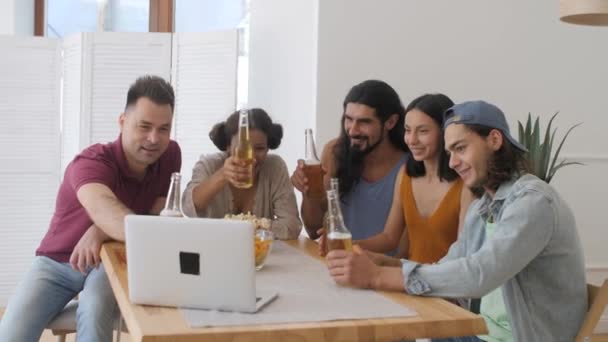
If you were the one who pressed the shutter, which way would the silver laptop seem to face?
facing away from the viewer and to the right of the viewer

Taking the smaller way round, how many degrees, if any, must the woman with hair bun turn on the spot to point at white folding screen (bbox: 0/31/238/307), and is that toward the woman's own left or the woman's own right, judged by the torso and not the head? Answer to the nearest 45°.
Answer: approximately 135° to the woman's own right

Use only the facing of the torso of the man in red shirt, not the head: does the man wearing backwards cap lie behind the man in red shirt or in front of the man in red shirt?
in front

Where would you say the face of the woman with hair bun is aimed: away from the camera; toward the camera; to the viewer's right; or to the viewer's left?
toward the camera

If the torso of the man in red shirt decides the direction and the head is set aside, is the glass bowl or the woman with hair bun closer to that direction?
the glass bowl

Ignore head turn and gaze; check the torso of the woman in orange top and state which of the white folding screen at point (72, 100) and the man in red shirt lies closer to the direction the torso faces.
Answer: the man in red shirt

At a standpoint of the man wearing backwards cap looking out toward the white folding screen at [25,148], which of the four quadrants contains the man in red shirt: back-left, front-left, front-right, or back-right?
front-left

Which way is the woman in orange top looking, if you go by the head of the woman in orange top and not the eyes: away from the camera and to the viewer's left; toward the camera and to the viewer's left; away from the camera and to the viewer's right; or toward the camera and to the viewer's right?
toward the camera and to the viewer's left

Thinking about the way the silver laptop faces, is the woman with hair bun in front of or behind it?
in front

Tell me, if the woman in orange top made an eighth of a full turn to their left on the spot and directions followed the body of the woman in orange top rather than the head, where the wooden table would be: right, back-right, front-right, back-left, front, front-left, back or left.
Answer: front

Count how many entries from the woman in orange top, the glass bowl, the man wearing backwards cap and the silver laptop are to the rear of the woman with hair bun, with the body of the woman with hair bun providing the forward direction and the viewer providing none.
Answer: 0

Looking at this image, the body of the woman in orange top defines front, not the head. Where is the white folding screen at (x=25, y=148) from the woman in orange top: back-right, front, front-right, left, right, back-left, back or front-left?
right

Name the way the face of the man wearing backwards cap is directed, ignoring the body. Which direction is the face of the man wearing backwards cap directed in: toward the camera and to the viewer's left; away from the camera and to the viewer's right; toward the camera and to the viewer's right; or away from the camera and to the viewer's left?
toward the camera and to the viewer's left

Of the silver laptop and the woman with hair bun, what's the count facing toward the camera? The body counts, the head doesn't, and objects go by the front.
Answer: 1

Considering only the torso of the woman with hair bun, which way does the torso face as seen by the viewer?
toward the camera

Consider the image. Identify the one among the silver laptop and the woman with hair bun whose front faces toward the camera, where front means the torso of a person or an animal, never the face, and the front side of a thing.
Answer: the woman with hair bun
